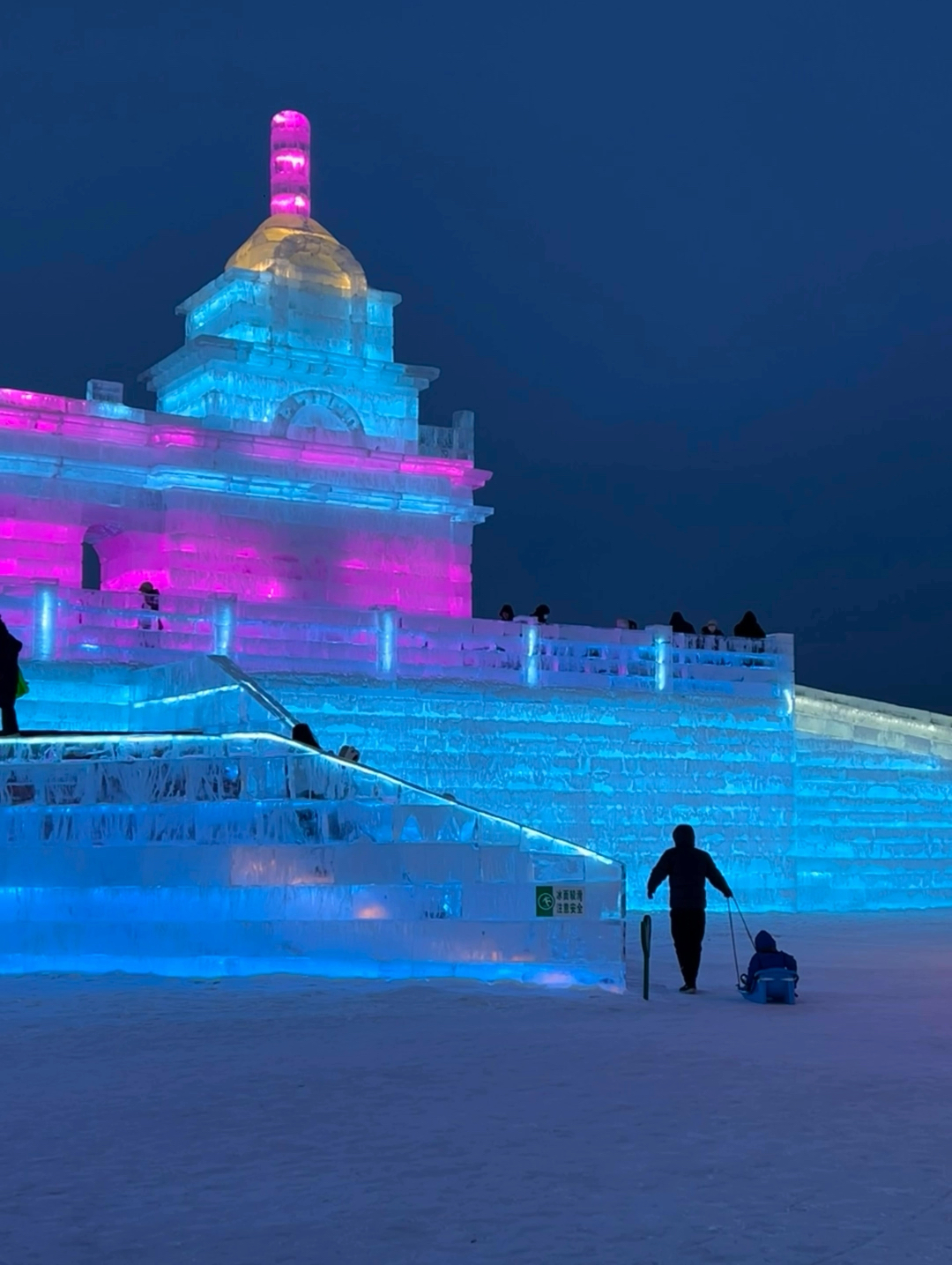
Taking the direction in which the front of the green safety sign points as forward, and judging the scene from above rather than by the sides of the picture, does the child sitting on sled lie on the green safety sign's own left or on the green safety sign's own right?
on the green safety sign's own left

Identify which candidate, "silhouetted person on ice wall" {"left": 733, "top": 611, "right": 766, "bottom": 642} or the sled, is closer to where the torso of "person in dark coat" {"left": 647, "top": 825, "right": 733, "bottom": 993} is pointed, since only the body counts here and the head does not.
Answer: the silhouetted person on ice wall

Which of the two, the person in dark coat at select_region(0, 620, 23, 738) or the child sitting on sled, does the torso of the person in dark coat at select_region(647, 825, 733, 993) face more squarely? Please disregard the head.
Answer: the person in dark coat

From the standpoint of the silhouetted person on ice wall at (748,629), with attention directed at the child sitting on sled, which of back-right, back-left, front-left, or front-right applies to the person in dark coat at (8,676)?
front-right

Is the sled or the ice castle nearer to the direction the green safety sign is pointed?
the sled

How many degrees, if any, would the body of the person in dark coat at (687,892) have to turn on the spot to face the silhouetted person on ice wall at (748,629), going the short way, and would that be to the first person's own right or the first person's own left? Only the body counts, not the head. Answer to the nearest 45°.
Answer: approximately 45° to the first person's own right

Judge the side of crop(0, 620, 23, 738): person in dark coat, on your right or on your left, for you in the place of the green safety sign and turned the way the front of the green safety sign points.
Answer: on your right

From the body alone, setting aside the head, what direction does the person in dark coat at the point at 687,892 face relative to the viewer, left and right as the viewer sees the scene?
facing away from the viewer and to the left of the viewer

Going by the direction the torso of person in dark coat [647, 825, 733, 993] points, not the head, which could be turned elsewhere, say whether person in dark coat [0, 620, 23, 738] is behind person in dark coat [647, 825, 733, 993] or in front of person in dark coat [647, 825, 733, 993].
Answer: in front

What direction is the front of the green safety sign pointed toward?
toward the camera
